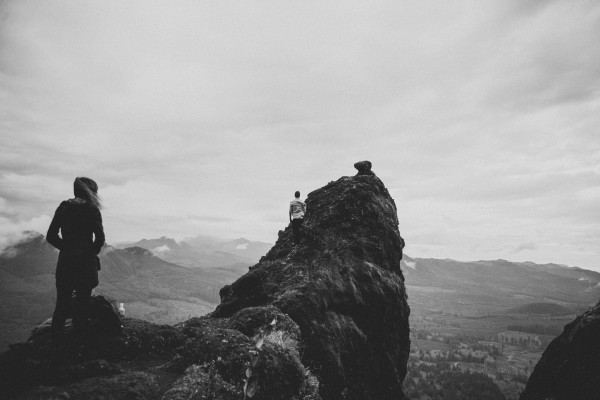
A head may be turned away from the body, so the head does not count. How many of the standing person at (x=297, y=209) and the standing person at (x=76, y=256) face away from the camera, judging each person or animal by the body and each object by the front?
2

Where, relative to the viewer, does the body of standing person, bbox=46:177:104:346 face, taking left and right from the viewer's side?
facing away from the viewer

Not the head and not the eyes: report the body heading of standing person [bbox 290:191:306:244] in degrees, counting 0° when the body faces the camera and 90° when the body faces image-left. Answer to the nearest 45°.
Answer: approximately 180°

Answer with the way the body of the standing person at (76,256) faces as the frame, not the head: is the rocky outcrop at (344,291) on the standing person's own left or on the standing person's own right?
on the standing person's own right

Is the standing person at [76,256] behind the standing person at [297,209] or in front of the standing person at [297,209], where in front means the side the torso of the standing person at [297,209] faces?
behind

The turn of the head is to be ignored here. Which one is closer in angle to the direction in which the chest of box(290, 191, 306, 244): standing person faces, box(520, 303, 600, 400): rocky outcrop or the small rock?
the small rock
